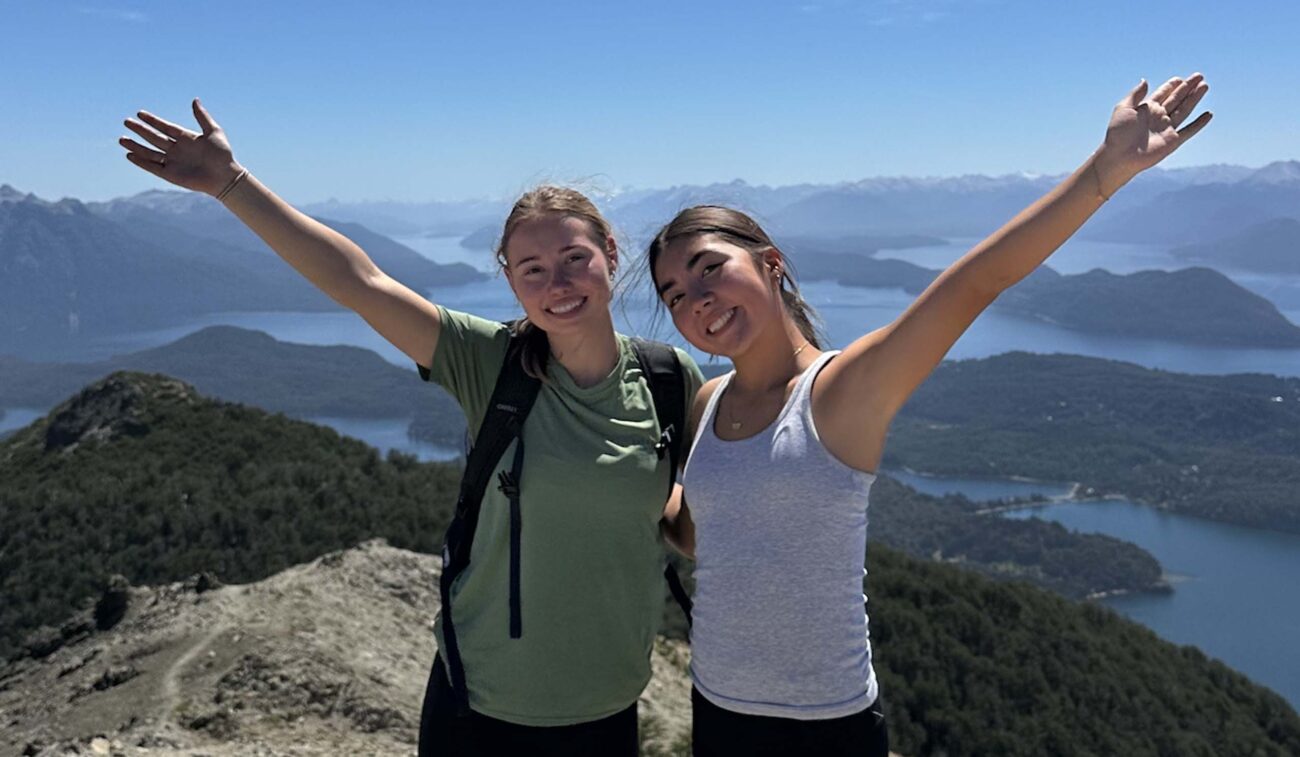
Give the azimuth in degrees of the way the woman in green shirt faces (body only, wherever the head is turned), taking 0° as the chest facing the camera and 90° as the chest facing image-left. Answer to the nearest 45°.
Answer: approximately 0°

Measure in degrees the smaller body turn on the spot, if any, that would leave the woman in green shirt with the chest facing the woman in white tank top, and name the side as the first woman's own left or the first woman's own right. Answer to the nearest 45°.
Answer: approximately 45° to the first woman's own left

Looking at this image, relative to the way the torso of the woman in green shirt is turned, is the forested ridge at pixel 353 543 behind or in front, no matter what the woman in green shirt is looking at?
behind

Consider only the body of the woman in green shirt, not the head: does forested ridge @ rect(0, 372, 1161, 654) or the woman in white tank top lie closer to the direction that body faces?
the woman in white tank top

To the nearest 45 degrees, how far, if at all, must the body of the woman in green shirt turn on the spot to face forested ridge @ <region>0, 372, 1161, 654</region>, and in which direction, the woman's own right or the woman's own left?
approximately 180°

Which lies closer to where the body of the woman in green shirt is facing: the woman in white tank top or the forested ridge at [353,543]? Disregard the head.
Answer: the woman in white tank top
